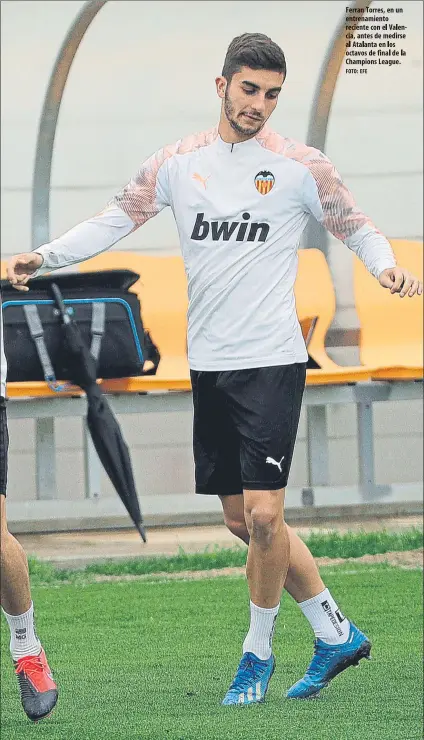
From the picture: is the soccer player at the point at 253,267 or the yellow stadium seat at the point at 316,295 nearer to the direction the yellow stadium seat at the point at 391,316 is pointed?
the soccer player

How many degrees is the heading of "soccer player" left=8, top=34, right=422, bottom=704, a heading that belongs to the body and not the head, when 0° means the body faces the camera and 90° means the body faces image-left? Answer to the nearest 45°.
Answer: approximately 0°

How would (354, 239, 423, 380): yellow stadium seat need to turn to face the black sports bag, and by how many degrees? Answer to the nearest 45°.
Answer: approximately 45° to its right

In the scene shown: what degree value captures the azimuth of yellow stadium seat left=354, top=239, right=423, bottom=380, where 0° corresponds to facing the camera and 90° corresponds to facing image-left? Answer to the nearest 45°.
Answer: approximately 0°

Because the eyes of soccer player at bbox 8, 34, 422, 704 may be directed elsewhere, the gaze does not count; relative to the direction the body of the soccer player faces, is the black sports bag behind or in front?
behind

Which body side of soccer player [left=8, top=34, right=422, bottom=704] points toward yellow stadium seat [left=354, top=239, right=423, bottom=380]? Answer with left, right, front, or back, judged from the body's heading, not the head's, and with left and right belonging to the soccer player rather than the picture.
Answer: back

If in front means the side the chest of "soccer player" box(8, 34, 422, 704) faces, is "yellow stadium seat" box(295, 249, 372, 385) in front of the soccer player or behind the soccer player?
behind

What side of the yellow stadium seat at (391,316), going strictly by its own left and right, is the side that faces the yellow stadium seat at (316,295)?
right
